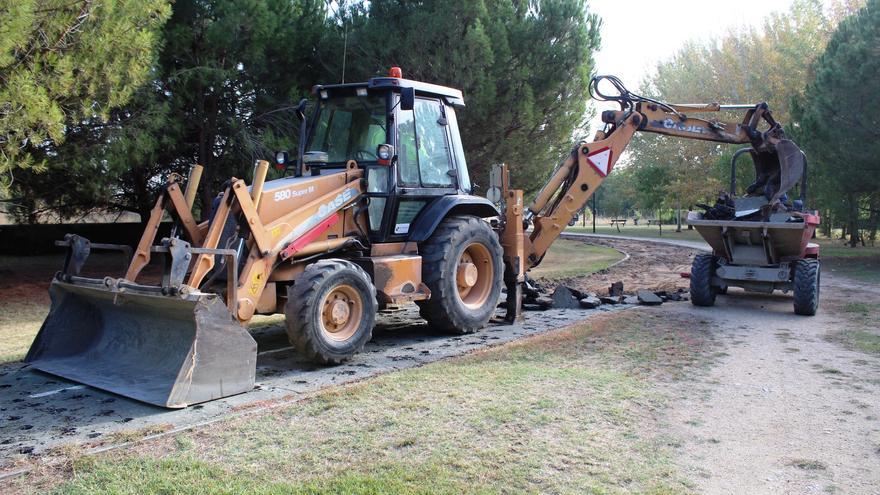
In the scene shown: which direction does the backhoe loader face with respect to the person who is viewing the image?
facing the viewer and to the left of the viewer
